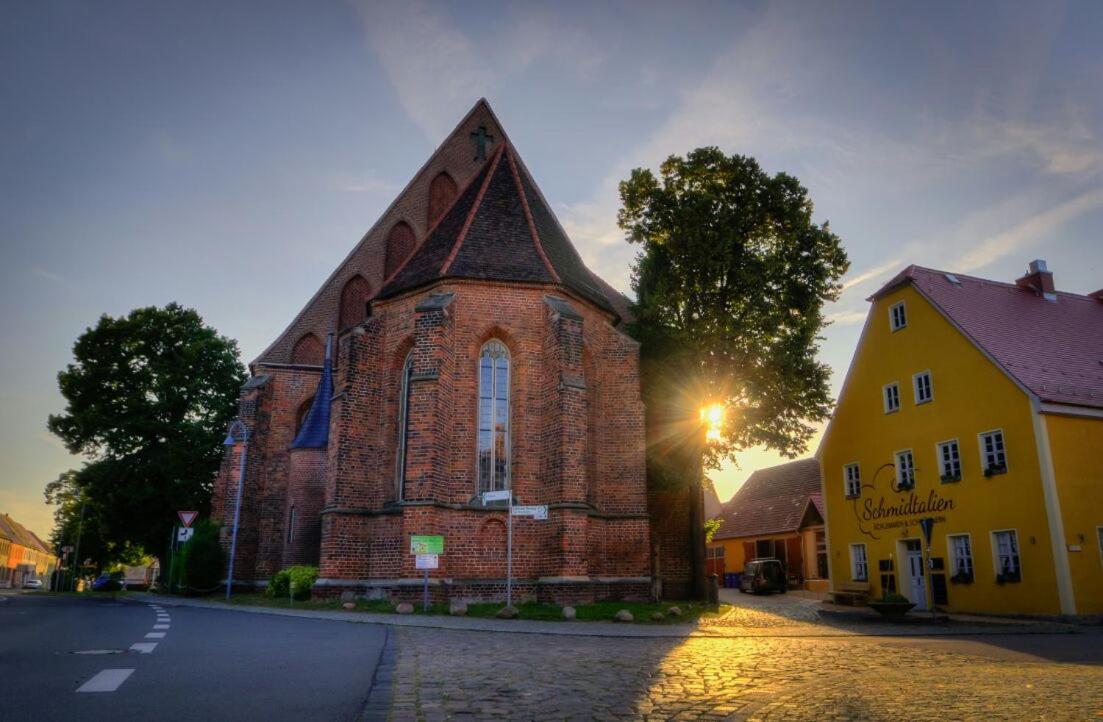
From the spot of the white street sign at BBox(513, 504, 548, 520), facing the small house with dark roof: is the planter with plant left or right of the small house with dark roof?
right

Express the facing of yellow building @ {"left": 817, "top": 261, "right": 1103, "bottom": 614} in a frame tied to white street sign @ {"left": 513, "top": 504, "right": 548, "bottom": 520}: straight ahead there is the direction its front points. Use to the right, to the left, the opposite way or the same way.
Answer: to the right

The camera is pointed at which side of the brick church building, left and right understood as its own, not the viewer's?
back

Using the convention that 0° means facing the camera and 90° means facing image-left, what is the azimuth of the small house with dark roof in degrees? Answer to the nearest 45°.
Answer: approximately 45°

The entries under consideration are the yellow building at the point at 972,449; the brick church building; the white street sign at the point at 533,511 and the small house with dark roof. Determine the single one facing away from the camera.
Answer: the brick church building

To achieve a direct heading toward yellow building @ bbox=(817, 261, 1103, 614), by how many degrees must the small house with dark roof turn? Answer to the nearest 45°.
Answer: approximately 45° to its left

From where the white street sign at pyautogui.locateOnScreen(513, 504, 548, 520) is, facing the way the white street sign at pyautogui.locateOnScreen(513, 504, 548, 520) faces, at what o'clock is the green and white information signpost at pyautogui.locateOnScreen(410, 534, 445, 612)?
The green and white information signpost is roughly at 3 o'clock from the white street sign.
